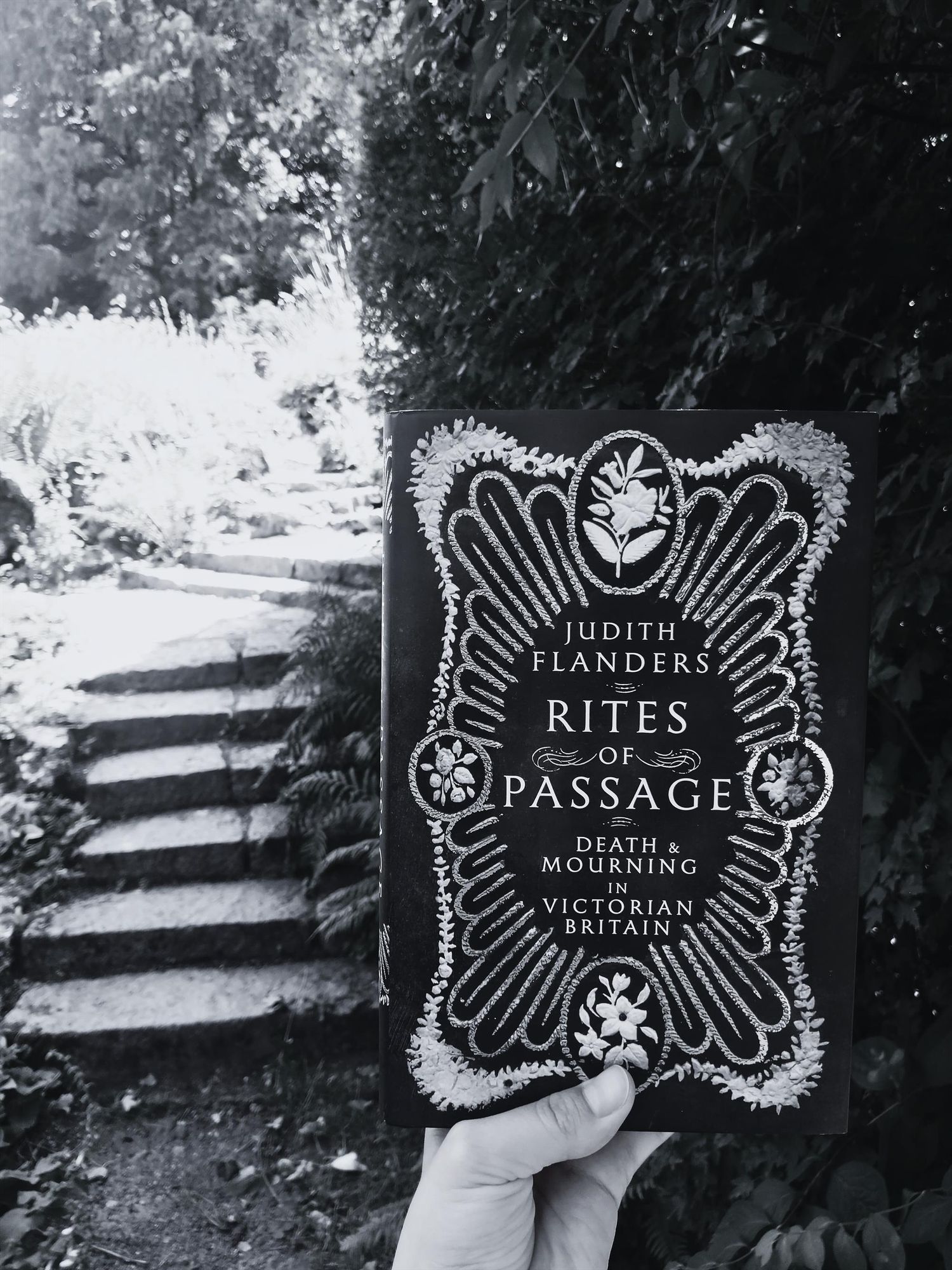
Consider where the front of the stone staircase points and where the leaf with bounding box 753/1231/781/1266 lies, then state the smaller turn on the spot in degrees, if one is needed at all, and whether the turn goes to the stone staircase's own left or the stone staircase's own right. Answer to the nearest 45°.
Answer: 0° — it already faces it

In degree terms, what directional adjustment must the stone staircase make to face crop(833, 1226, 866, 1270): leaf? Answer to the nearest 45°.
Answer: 0° — it already faces it

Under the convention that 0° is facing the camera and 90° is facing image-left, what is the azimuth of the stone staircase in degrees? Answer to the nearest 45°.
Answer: approximately 0°
